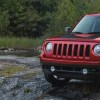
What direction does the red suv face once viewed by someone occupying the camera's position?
facing the viewer and to the left of the viewer

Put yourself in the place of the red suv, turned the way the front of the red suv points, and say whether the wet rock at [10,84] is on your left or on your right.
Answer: on your right
